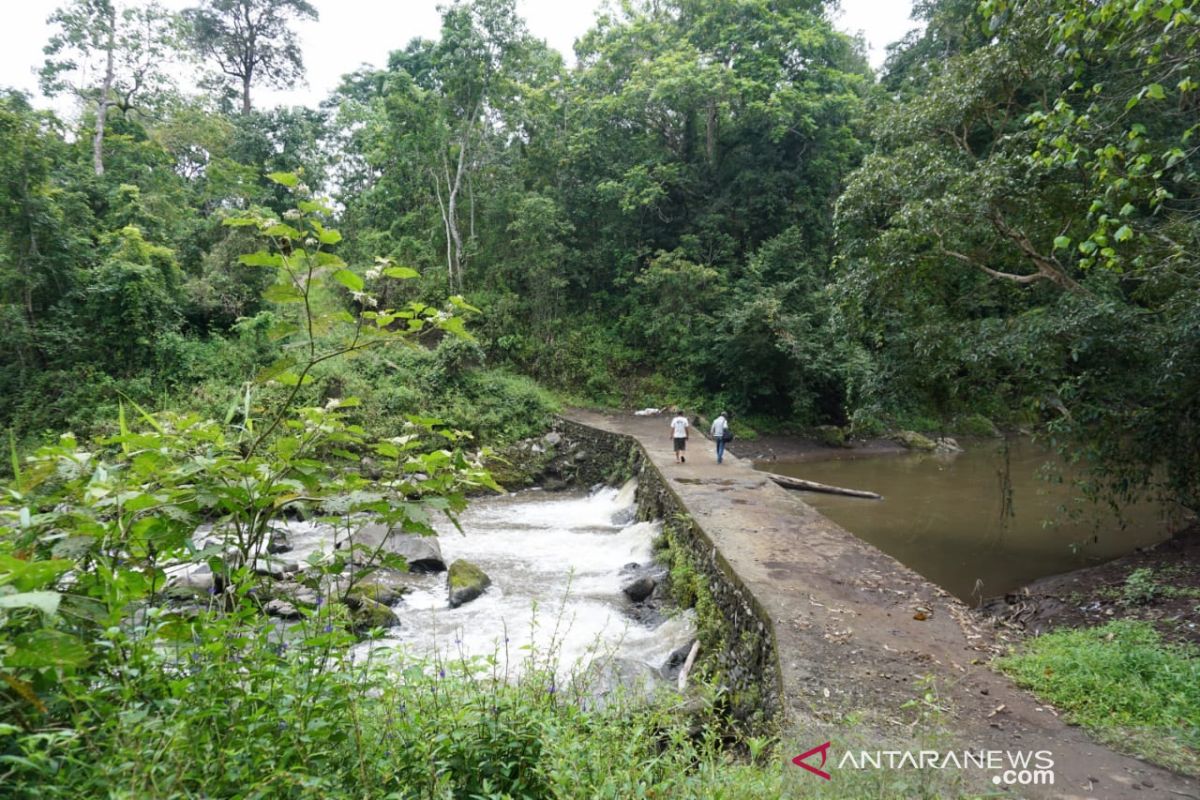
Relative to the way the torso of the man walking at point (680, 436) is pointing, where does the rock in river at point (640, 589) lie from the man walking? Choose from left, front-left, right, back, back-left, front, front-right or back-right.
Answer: back

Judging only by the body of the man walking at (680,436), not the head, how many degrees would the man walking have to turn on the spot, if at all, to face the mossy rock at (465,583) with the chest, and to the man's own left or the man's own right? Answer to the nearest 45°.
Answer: approximately 135° to the man's own left

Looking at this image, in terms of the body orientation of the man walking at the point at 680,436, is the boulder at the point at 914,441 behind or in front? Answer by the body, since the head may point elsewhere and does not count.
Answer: in front

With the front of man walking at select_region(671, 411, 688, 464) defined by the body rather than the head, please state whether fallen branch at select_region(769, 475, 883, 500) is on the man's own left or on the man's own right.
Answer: on the man's own right

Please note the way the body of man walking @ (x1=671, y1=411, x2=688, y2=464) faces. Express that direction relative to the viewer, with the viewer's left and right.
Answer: facing away from the viewer

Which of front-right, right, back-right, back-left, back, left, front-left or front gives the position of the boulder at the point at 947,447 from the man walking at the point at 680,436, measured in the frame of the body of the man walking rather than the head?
front-right

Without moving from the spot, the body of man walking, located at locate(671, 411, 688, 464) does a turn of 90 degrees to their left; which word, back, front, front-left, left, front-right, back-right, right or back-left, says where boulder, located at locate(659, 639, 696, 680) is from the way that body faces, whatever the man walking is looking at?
left

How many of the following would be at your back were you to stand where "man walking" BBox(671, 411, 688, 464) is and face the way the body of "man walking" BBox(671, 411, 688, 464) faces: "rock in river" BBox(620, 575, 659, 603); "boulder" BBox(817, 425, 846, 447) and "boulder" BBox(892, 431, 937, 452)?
1

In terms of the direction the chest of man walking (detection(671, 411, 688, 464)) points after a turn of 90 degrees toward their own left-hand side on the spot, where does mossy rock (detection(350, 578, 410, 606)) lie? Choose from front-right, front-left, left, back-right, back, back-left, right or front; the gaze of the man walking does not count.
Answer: front-left

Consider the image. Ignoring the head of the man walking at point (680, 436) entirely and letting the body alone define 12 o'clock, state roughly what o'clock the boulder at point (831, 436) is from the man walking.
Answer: The boulder is roughly at 1 o'clock from the man walking.

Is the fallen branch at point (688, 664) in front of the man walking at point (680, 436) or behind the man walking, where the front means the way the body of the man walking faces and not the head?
behind

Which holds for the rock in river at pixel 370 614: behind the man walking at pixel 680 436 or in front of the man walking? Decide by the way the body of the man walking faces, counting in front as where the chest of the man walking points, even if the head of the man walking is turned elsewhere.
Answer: behind
